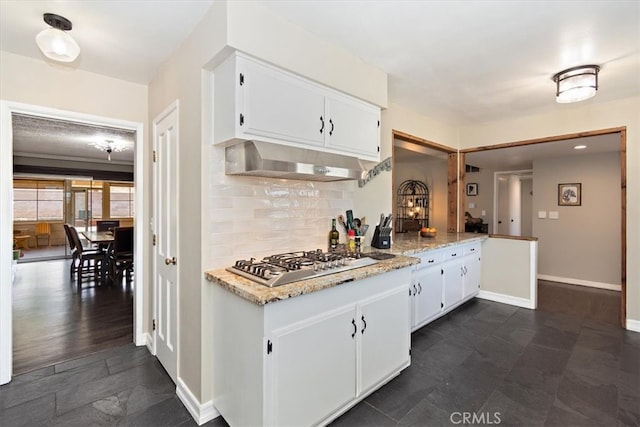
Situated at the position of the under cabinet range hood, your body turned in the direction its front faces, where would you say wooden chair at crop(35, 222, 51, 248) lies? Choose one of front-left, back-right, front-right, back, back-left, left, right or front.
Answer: back

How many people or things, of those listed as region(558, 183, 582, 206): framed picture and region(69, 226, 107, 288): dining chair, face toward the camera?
1

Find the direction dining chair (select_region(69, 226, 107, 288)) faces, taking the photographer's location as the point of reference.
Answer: facing to the right of the viewer

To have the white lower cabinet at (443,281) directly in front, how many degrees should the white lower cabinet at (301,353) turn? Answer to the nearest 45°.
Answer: approximately 90° to its left

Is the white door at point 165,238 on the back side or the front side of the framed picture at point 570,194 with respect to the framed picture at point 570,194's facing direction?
on the front side

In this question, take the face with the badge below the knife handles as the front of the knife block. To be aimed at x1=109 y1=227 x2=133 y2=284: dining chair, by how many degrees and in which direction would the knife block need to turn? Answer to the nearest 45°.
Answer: approximately 135° to its right

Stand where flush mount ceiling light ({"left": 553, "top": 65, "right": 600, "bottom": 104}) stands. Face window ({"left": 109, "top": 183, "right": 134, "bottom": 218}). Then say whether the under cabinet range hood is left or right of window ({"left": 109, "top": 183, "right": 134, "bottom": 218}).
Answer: left

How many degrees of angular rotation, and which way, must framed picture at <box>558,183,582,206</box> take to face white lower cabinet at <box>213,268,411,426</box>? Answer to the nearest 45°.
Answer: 0° — it already faces it

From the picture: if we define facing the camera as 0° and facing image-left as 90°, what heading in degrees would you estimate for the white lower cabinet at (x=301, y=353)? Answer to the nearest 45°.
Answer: approximately 315°

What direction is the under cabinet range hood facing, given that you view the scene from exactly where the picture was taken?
facing the viewer and to the right of the viewer

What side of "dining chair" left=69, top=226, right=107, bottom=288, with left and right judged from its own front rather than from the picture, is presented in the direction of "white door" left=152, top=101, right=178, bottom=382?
right

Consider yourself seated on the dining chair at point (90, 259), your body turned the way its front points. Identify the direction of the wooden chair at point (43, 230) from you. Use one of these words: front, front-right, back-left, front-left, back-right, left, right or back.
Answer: left

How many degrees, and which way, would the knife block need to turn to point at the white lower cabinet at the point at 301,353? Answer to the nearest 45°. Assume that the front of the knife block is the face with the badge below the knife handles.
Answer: approximately 45° to its right

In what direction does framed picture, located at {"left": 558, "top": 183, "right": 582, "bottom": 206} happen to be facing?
toward the camera

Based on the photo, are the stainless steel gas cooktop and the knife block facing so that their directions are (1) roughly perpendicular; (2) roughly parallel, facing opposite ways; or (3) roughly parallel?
roughly parallel
